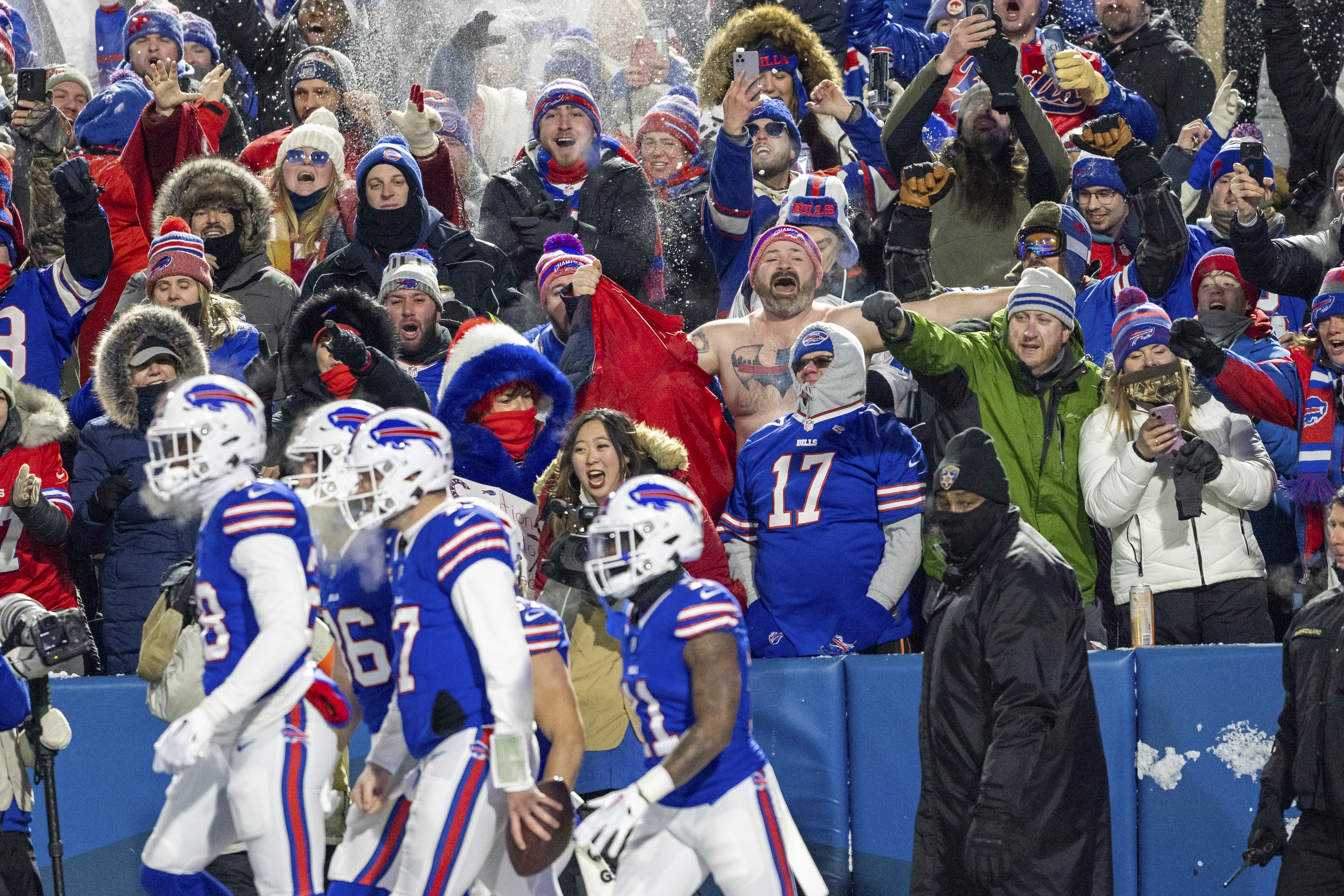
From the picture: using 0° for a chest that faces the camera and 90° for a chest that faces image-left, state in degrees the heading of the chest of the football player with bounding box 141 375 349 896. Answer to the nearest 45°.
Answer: approximately 90°

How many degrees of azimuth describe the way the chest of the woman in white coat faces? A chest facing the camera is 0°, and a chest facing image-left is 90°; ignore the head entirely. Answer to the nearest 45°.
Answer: approximately 0°

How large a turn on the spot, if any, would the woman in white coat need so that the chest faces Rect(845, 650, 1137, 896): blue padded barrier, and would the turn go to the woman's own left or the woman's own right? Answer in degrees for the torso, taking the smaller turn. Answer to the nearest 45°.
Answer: approximately 45° to the woman's own right

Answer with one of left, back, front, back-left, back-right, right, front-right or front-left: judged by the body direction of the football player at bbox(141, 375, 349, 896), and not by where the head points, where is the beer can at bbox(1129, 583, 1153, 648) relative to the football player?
back

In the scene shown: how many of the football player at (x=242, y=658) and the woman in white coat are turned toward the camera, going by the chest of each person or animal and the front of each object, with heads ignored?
1

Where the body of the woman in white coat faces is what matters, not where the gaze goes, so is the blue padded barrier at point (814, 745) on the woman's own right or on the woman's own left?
on the woman's own right

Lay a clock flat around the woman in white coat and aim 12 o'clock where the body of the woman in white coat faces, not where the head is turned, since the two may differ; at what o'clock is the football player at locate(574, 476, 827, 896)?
The football player is roughly at 1 o'clock from the woman in white coat.

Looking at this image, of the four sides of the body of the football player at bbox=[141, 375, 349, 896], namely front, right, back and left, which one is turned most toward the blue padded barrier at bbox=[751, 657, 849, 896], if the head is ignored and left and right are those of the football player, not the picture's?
back
